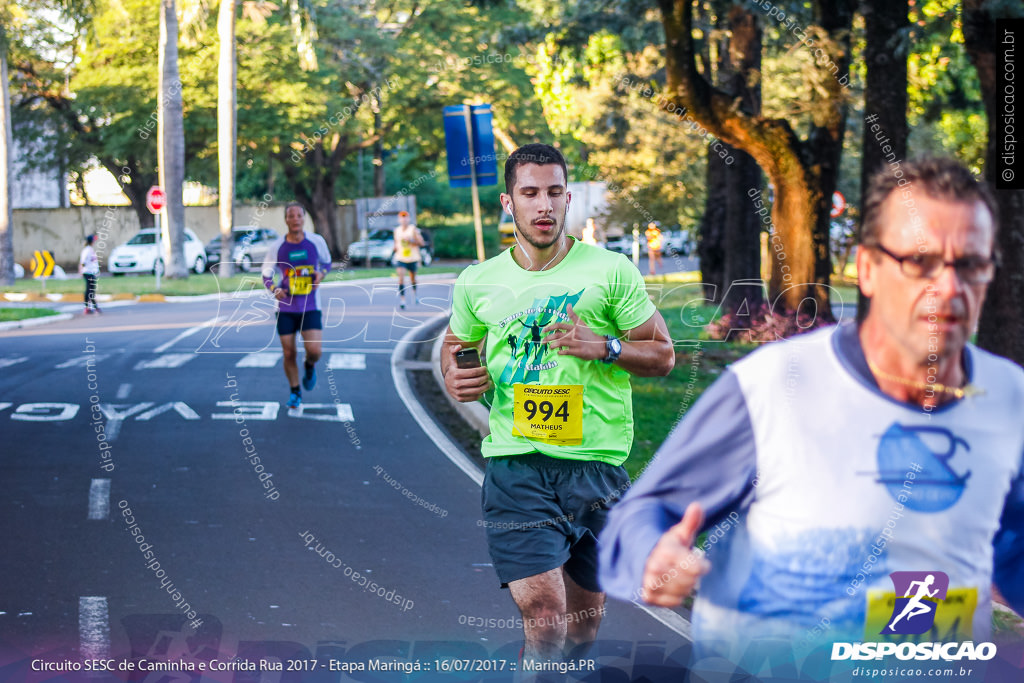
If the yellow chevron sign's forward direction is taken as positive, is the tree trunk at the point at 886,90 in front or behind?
in front

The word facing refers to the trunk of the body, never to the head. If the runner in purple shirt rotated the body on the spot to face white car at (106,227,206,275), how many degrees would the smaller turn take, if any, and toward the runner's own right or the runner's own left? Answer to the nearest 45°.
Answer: approximately 180°

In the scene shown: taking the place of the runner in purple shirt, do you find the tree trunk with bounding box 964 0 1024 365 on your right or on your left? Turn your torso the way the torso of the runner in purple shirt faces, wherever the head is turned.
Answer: on your left

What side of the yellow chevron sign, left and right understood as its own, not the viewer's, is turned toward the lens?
front

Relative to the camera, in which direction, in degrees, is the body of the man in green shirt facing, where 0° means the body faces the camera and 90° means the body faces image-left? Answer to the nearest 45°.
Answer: approximately 0°

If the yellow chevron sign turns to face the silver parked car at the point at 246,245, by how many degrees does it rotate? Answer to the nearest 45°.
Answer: approximately 135° to its left

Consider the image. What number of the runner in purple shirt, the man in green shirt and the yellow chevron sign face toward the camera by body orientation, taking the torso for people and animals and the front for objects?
3

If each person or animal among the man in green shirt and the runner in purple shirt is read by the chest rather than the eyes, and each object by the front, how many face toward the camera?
2

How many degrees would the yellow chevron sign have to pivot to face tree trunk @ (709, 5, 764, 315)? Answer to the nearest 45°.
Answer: approximately 45° to its left

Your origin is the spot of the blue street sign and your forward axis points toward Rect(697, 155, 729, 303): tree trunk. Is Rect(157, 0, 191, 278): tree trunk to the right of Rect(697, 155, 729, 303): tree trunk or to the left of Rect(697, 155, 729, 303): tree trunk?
left

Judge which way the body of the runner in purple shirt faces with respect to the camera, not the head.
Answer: toward the camera

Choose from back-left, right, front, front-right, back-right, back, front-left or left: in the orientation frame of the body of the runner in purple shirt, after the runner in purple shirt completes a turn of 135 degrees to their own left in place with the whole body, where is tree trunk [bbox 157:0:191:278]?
front-left

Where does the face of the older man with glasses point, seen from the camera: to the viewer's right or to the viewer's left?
to the viewer's right
